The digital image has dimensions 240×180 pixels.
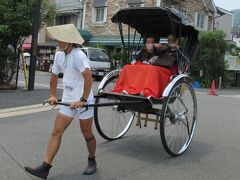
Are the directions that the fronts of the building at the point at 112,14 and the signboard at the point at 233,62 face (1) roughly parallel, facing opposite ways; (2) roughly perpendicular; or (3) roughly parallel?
roughly parallel

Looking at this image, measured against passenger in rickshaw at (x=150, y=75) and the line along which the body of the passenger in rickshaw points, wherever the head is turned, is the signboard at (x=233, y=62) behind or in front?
behind

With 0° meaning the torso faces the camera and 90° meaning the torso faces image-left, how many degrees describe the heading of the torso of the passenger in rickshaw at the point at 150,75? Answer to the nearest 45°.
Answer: approximately 45°

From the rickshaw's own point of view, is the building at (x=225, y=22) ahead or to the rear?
to the rear

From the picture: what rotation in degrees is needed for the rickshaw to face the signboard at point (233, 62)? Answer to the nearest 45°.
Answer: approximately 135° to its right

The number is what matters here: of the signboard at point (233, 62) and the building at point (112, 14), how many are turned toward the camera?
2

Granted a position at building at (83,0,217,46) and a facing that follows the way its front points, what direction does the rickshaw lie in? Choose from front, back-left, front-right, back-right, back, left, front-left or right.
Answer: front

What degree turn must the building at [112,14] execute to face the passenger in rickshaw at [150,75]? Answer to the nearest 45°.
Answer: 0° — it already faces them

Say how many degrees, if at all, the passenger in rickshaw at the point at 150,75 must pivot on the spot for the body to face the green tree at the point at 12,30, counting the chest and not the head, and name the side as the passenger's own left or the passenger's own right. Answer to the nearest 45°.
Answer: approximately 90° to the passenger's own right

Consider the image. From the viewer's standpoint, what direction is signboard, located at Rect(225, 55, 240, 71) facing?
toward the camera

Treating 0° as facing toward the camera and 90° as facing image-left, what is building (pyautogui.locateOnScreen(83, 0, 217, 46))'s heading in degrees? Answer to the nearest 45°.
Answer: approximately 0°

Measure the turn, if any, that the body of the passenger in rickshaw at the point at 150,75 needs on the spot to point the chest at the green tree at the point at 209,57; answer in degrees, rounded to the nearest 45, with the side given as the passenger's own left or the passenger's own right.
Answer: approximately 135° to the passenger's own right

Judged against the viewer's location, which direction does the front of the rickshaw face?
facing the viewer and to the left of the viewer
